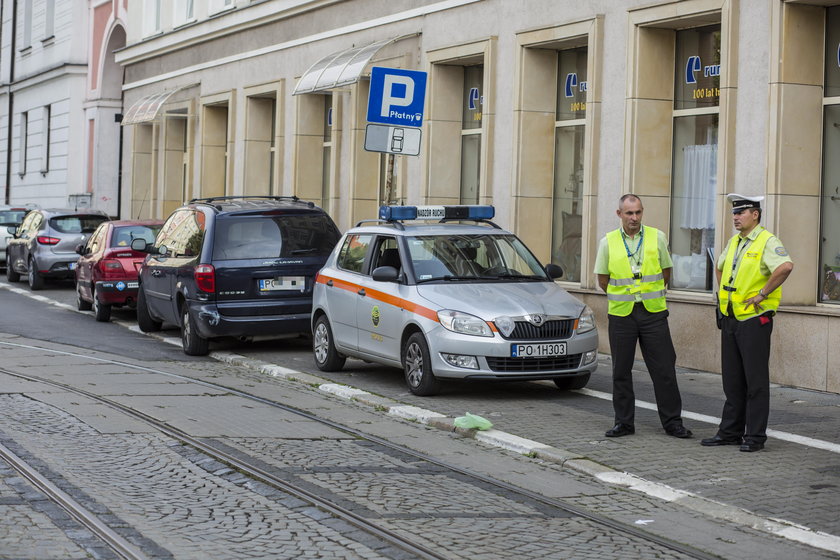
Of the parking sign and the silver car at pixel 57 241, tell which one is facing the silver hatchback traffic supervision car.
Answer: the parking sign

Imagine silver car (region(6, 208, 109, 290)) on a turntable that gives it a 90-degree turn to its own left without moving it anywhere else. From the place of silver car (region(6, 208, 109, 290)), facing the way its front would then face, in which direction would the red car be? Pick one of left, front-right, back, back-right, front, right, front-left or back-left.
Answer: front-left

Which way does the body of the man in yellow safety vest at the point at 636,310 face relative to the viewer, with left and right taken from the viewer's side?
facing the viewer

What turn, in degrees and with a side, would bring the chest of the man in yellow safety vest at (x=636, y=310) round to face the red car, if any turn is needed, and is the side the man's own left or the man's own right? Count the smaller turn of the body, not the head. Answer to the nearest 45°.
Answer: approximately 135° to the man's own right

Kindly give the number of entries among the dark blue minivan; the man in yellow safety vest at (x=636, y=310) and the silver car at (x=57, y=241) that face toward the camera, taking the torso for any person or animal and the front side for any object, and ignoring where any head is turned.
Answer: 1

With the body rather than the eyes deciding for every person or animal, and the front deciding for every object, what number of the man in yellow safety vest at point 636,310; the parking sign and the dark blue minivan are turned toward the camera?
2

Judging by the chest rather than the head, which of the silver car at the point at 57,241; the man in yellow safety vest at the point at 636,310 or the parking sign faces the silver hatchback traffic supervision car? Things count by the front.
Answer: the parking sign

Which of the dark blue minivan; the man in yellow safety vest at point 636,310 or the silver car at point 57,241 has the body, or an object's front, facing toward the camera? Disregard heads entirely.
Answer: the man in yellow safety vest

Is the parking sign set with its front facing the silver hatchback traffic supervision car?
yes

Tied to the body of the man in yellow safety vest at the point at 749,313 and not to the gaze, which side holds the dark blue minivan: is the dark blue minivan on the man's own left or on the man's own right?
on the man's own right

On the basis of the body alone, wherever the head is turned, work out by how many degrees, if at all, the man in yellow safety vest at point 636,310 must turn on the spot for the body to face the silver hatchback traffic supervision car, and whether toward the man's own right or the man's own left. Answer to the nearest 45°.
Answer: approximately 135° to the man's own right

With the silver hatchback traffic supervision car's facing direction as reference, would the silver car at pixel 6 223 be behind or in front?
behind

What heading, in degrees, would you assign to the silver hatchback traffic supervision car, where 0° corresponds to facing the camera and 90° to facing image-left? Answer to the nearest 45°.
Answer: approximately 315°

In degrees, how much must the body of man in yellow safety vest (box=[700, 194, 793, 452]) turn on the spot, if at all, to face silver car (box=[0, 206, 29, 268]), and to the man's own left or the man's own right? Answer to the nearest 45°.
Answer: approximately 90° to the man's own right

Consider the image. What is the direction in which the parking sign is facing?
toward the camera

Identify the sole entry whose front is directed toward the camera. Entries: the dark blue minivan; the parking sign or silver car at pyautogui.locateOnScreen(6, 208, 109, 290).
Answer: the parking sign

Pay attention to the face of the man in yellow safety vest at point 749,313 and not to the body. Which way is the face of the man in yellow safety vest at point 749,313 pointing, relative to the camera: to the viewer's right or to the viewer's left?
to the viewer's left

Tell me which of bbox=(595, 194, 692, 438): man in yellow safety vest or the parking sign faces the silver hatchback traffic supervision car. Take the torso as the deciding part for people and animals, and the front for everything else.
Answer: the parking sign

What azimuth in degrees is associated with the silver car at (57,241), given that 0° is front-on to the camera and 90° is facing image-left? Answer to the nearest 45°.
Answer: approximately 135°

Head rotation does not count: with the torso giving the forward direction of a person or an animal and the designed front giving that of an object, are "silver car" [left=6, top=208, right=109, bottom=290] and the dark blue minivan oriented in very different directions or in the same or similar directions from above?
same or similar directions

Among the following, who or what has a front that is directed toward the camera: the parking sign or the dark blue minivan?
the parking sign
